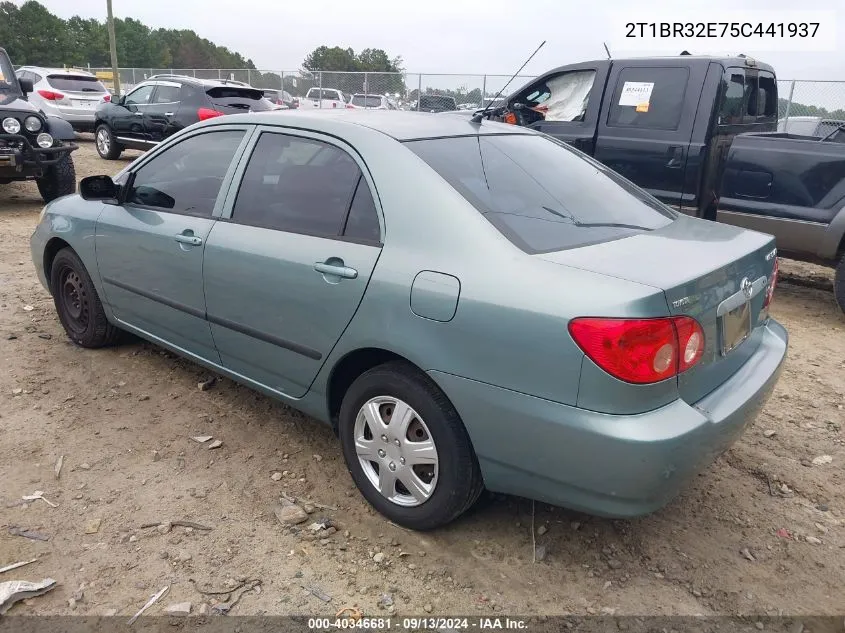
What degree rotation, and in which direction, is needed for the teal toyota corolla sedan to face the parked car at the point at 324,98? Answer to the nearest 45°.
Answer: approximately 45° to its right

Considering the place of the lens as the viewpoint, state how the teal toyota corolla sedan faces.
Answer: facing away from the viewer and to the left of the viewer

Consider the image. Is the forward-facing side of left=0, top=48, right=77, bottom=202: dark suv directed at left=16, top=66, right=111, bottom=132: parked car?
no

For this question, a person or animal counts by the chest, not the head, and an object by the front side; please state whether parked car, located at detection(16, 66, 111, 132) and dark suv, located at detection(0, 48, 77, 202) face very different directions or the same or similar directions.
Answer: very different directions

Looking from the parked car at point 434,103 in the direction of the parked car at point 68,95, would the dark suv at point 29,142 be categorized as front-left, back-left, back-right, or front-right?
front-left

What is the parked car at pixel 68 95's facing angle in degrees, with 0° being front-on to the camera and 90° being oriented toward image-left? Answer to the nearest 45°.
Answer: approximately 135°

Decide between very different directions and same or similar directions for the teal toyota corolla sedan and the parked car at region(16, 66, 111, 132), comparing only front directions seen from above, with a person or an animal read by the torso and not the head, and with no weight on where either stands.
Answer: same or similar directions

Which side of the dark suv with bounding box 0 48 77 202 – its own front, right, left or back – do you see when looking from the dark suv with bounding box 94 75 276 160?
left

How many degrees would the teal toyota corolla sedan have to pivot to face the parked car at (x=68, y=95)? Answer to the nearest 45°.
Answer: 0° — it already faces it

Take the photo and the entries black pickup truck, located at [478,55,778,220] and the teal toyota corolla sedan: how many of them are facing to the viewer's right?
0

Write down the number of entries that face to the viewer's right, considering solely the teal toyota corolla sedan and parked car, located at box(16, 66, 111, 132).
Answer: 0

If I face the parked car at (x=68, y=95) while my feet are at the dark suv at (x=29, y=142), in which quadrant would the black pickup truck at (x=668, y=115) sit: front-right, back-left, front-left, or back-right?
back-right

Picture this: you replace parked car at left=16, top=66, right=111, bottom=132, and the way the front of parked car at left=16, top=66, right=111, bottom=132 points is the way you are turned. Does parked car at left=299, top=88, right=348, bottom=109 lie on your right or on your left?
on your right

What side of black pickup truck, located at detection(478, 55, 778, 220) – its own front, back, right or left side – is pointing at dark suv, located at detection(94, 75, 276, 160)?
front

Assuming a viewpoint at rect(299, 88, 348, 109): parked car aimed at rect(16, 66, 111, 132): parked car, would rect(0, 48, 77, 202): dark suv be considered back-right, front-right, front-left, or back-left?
front-left

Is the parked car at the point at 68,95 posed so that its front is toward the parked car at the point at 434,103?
no

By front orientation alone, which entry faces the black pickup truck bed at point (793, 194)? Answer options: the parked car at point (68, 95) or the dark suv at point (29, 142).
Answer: the dark suv

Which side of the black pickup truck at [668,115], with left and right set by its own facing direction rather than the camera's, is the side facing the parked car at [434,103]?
front

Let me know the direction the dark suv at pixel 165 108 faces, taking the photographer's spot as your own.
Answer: facing away from the viewer and to the left of the viewer
